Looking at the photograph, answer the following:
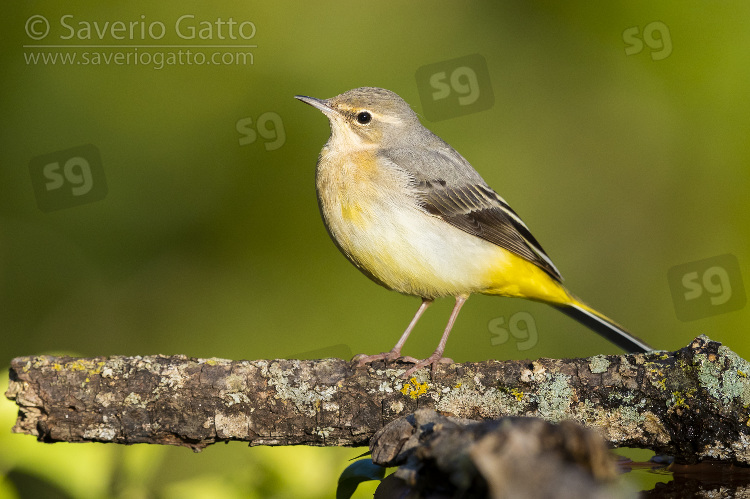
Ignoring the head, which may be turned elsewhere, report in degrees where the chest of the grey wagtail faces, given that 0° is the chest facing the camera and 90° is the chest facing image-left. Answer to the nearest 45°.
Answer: approximately 90°
